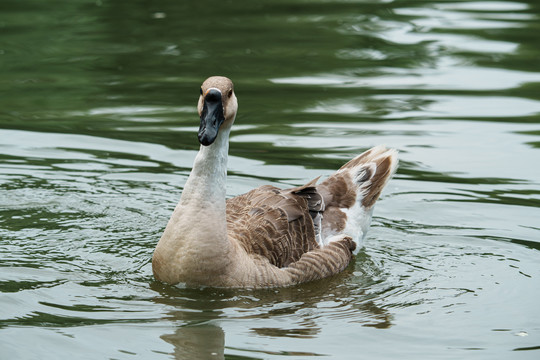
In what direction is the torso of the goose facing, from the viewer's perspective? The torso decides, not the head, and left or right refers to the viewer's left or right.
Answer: facing the viewer and to the left of the viewer
